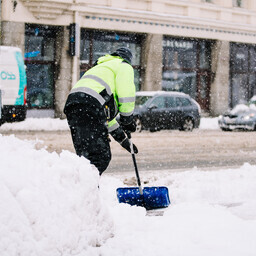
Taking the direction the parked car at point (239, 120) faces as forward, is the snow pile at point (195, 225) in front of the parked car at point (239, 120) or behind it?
in front

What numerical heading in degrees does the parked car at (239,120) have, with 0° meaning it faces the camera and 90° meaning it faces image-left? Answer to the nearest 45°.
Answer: approximately 45°

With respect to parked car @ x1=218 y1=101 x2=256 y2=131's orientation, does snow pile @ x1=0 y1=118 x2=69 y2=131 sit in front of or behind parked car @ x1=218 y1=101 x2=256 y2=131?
in front

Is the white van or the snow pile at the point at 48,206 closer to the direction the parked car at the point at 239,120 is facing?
the white van

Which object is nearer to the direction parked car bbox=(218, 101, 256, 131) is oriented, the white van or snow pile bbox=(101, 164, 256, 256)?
the white van

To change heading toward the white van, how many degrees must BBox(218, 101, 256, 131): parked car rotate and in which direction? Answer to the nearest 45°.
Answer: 0° — it already faces it

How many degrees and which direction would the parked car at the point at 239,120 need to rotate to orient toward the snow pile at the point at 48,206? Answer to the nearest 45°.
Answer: approximately 45° to its left
